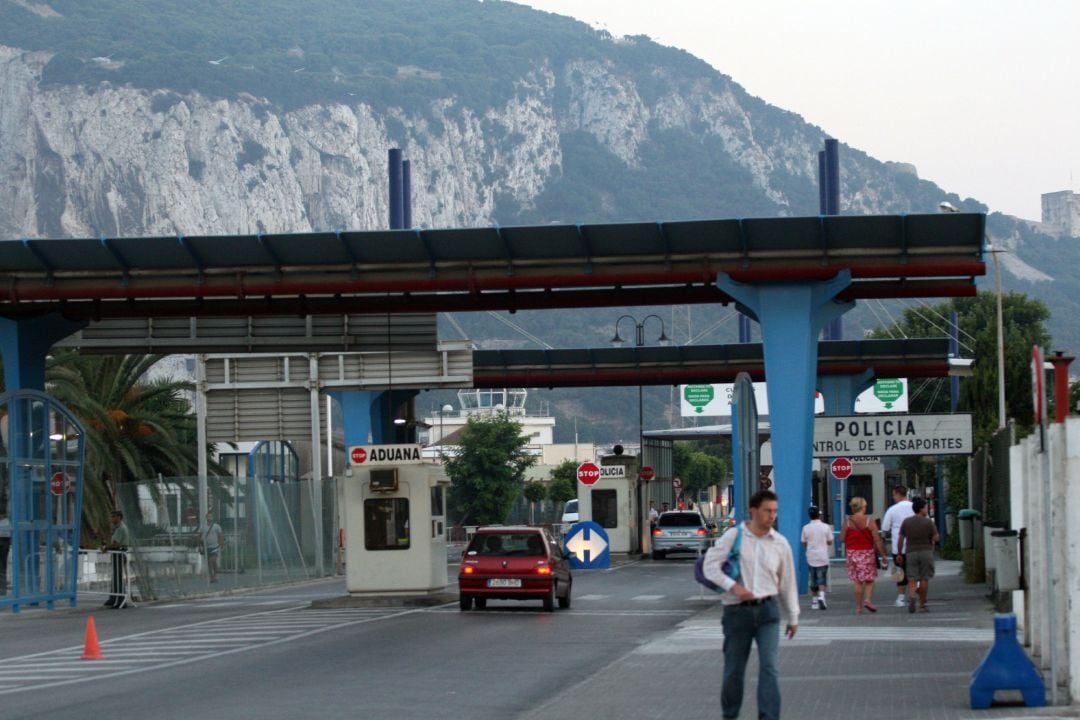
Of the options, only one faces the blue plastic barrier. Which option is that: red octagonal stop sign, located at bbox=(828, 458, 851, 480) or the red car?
the red octagonal stop sign

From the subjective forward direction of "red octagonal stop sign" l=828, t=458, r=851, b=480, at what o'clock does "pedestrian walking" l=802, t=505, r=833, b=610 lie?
The pedestrian walking is roughly at 12 o'clock from the red octagonal stop sign.

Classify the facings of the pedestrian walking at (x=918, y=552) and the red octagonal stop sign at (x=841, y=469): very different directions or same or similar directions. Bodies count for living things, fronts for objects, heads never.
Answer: very different directions

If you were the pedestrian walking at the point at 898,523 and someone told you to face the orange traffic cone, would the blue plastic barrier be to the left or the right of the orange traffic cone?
left

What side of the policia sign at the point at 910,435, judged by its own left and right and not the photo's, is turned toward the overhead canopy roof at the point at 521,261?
right

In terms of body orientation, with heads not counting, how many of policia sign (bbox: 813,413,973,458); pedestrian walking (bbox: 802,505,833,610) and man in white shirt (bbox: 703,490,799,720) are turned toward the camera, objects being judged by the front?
2

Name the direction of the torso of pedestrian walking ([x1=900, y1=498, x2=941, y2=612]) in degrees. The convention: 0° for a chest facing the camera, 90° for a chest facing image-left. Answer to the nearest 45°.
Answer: approximately 180°
